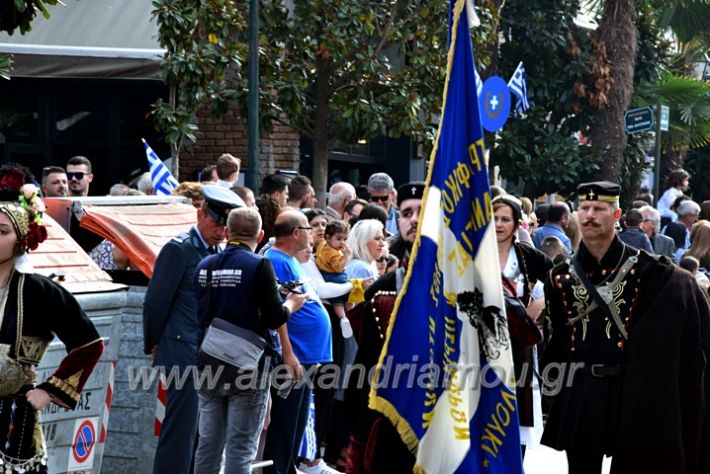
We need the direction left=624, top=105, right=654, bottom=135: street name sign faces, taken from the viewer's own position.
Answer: facing the viewer

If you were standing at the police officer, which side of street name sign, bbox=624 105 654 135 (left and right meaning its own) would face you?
front

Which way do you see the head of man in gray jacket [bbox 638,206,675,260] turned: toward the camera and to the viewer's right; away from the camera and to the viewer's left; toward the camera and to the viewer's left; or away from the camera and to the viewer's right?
toward the camera and to the viewer's left

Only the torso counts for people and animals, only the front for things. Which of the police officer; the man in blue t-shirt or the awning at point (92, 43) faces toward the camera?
the awning

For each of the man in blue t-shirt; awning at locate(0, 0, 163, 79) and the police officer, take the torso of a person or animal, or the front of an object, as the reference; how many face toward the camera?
1

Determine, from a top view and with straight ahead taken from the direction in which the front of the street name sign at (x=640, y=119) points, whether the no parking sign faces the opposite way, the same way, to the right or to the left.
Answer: the same way

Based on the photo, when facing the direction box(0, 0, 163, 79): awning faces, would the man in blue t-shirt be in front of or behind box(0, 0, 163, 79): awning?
in front

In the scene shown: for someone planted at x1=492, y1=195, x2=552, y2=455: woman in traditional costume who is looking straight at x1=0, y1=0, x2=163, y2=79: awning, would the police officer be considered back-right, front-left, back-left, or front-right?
front-left
